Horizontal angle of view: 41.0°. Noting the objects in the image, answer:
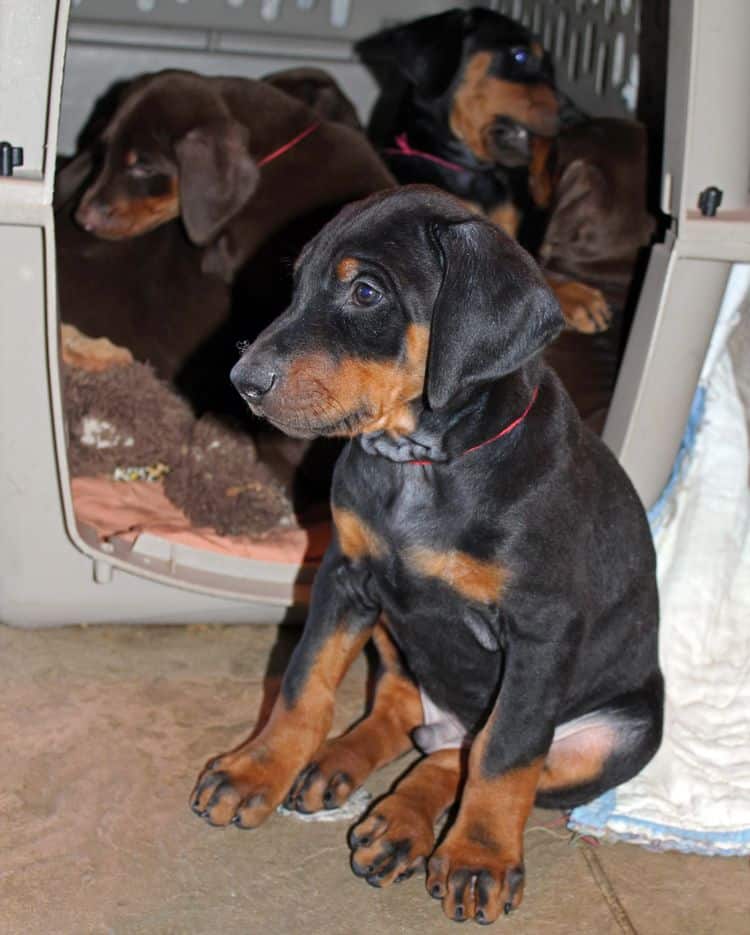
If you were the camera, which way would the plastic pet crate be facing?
facing the viewer

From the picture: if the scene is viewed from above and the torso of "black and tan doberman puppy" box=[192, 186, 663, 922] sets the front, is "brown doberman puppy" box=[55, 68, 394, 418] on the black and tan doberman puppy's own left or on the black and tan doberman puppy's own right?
on the black and tan doberman puppy's own right

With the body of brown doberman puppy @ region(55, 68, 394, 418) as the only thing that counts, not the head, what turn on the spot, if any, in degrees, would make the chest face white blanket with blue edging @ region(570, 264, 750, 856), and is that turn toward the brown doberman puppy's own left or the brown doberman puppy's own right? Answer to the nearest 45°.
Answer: approximately 135° to the brown doberman puppy's own left

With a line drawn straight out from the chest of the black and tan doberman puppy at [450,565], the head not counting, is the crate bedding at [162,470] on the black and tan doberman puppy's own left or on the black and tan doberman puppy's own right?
on the black and tan doberman puppy's own right

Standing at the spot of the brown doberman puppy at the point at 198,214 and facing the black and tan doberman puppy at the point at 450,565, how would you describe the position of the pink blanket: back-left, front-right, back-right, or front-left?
front-right

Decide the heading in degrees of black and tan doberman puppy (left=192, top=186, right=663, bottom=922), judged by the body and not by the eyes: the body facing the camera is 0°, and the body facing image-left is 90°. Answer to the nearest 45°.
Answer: approximately 45°

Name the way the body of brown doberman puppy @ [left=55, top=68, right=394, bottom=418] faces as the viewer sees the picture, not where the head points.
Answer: to the viewer's left
